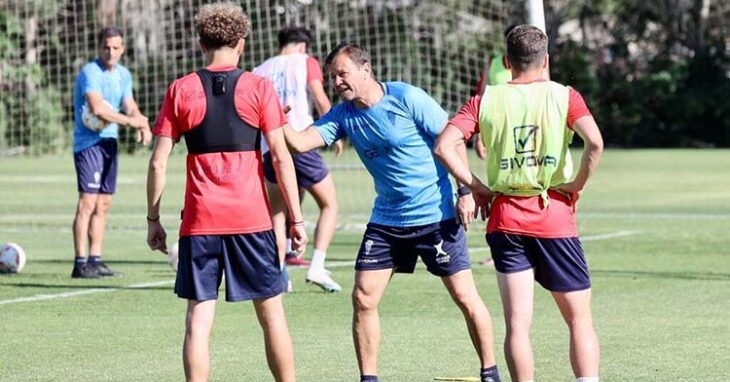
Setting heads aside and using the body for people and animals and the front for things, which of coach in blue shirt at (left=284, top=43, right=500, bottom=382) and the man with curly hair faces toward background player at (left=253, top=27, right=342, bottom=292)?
the man with curly hair

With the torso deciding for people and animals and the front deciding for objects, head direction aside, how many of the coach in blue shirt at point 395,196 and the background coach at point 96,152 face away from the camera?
0

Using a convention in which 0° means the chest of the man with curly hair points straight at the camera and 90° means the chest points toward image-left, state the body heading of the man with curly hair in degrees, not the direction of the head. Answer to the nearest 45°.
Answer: approximately 180°

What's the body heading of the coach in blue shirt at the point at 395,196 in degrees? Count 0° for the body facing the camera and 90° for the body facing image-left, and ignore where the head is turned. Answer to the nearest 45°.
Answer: approximately 45°

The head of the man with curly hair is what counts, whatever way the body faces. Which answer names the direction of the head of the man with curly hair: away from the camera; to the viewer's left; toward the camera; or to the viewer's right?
away from the camera

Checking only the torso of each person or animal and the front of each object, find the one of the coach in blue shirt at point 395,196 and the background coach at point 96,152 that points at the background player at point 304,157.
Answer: the background coach at point 96,152

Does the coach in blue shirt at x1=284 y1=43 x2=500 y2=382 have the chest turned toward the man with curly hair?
yes

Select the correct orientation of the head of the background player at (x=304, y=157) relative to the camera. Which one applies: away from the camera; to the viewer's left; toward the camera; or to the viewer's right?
away from the camera

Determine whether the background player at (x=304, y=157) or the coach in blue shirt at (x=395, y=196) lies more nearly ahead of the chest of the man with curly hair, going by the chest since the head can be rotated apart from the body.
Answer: the background player

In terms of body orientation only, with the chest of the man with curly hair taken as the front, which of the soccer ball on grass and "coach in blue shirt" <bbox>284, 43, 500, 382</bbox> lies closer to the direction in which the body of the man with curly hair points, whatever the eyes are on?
the soccer ball on grass

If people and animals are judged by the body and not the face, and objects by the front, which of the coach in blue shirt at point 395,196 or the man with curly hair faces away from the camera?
the man with curly hair

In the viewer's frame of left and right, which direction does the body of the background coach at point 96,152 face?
facing the viewer and to the right of the viewer

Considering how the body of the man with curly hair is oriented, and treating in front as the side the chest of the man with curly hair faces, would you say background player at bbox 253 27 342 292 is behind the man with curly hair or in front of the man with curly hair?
in front
